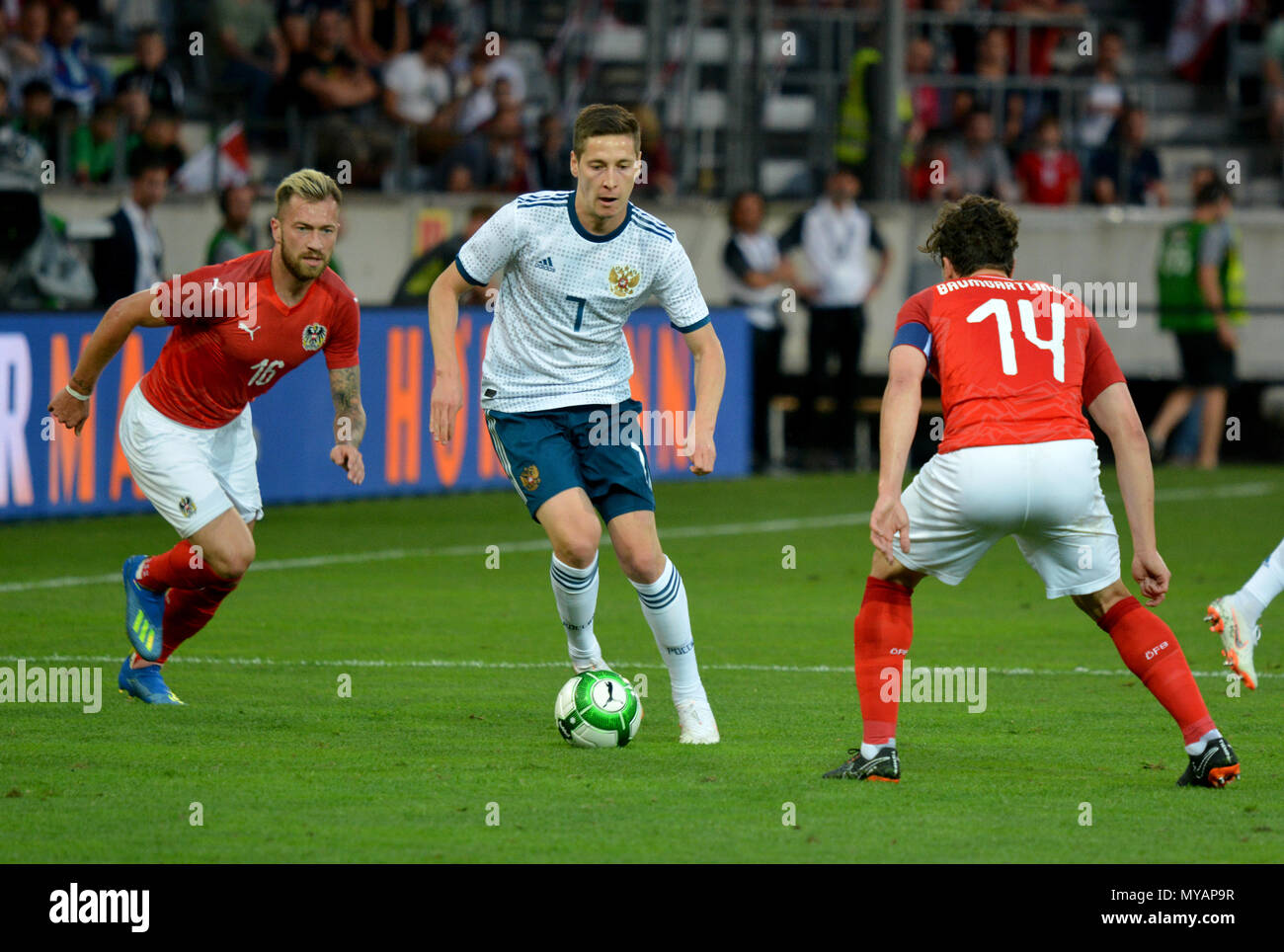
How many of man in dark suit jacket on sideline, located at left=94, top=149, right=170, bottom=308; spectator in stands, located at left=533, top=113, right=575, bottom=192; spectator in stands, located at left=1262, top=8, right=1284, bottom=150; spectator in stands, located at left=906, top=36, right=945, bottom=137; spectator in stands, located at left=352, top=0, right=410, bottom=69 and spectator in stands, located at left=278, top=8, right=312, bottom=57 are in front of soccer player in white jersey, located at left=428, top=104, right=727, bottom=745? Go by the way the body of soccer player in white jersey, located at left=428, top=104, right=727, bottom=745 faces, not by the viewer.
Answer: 0

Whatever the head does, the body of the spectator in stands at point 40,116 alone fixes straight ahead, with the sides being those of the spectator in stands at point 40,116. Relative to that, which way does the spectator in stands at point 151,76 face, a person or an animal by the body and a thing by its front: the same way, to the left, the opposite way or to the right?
the same way

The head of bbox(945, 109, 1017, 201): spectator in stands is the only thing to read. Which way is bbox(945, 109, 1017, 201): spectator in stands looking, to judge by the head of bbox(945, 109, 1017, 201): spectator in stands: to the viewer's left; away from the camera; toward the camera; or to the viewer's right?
toward the camera

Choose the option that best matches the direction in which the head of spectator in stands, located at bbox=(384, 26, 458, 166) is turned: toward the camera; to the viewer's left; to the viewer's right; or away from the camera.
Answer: toward the camera

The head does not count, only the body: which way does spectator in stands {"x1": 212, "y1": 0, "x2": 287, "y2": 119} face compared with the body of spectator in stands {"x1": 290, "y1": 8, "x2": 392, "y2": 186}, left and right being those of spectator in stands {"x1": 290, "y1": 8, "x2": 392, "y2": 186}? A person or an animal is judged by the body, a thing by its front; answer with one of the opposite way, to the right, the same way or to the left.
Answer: the same way

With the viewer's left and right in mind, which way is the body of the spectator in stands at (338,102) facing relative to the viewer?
facing the viewer

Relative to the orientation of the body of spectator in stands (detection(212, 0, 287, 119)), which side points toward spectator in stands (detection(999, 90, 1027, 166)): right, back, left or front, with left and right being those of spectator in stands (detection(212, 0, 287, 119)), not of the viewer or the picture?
left

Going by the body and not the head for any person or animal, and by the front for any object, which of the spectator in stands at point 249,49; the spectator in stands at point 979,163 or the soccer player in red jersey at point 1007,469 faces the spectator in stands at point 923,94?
the soccer player in red jersey

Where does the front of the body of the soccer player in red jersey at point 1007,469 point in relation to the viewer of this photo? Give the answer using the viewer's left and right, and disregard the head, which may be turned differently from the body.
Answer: facing away from the viewer

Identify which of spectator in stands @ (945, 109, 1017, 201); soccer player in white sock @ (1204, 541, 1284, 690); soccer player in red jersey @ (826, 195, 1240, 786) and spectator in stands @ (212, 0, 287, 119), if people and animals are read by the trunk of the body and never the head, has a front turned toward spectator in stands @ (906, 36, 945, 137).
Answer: the soccer player in red jersey

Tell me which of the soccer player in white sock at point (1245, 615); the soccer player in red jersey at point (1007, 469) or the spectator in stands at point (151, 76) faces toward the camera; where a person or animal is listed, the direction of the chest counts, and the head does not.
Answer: the spectator in stands

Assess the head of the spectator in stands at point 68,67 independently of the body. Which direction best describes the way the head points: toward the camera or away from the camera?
toward the camera

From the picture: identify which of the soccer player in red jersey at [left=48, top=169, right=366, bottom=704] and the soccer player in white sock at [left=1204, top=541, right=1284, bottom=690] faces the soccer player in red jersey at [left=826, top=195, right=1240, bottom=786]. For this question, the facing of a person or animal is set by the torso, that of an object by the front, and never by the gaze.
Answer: the soccer player in red jersey at [left=48, top=169, right=366, bottom=704]

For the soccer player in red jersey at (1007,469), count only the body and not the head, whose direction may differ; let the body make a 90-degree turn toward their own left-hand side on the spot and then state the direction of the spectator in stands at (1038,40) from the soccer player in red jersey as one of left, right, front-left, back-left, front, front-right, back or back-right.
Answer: right

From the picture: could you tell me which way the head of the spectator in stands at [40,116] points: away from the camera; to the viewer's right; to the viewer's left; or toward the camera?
toward the camera

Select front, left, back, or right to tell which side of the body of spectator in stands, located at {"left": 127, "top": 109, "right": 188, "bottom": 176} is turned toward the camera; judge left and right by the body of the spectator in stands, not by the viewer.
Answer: front

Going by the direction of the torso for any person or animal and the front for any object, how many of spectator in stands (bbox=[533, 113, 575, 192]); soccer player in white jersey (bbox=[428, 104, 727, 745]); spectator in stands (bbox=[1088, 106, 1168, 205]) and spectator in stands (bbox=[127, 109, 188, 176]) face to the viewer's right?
0

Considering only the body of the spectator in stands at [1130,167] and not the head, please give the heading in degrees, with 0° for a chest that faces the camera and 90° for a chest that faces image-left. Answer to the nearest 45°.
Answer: approximately 0°
